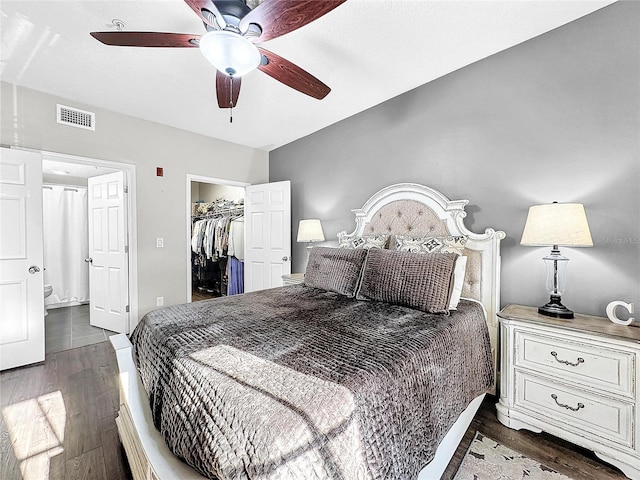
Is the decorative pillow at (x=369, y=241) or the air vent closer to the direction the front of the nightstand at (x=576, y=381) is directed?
the air vent

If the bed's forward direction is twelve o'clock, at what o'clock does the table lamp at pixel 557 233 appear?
The table lamp is roughly at 7 o'clock from the bed.

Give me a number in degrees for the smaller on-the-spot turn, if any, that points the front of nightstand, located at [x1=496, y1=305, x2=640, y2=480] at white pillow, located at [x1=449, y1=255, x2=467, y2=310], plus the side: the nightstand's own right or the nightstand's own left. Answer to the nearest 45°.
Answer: approximately 45° to the nightstand's own right

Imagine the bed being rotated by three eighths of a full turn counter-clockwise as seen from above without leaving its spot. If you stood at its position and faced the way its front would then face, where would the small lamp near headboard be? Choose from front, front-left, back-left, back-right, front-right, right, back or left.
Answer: left

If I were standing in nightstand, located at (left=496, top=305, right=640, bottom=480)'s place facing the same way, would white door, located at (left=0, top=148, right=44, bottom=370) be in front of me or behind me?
in front

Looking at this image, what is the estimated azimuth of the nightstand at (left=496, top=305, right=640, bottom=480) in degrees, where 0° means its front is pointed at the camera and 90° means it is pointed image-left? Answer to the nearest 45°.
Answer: approximately 45°

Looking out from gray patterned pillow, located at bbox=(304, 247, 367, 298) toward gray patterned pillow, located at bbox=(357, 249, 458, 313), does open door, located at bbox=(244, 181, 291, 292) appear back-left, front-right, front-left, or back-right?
back-left

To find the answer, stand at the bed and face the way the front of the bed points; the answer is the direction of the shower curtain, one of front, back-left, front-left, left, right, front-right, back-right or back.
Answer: right

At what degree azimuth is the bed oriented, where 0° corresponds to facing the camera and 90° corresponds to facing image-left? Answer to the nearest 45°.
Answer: approximately 45°
